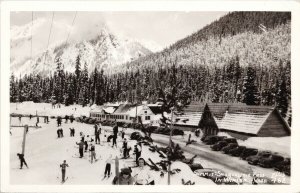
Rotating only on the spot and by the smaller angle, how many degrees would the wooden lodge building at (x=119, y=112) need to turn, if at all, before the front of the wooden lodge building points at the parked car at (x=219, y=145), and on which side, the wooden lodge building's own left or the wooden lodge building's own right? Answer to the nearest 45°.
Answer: approximately 90° to the wooden lodge building's own left

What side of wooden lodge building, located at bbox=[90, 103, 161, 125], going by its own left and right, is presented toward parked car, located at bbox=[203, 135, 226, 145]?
left

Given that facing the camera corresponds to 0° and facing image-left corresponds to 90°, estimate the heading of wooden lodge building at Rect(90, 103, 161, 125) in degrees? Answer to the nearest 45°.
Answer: approximately 45°

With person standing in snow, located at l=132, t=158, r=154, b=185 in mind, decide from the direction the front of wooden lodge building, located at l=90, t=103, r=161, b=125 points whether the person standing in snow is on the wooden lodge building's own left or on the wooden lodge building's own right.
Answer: on the wooden lodge building's own left
